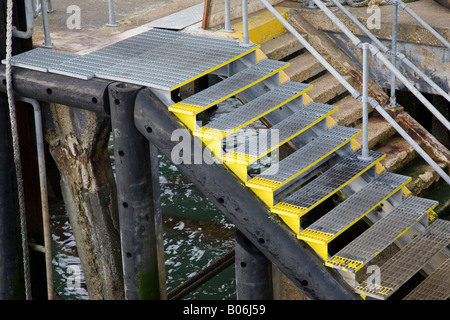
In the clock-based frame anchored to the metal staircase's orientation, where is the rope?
The rope is roughly at 5 o'clock from the metal staircase.

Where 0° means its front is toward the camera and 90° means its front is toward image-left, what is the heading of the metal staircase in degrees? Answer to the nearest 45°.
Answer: approximately 315°

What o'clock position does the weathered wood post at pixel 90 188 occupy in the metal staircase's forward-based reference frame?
The weathered wood post is roughly at 5 o'clock from the metal staircase.
